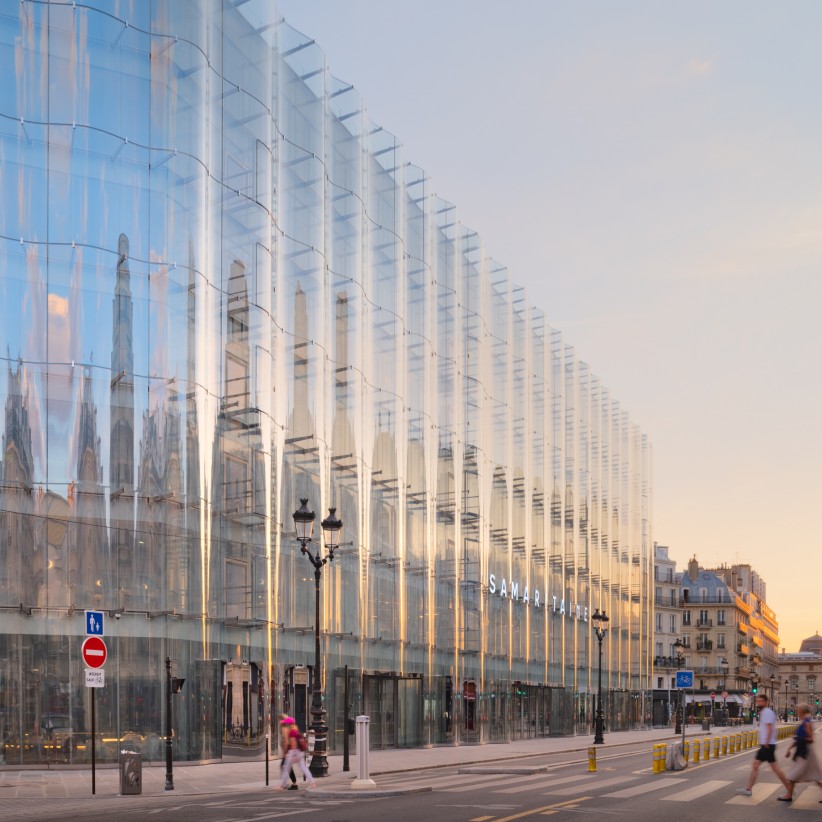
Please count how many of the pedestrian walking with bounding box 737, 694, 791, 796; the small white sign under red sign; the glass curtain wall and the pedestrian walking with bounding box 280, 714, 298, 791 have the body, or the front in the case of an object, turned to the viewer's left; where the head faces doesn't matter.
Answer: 2

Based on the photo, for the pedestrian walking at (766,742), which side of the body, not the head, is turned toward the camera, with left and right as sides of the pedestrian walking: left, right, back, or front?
left

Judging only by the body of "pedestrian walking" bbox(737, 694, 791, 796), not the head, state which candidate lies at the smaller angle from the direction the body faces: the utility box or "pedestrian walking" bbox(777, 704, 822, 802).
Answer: the utility box

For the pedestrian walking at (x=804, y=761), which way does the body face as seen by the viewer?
to the viewer's left
